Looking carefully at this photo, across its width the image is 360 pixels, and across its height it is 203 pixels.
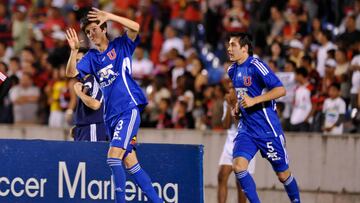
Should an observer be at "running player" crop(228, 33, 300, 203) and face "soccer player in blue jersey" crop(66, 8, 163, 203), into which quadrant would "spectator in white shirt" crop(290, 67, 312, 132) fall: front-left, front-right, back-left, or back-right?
back-right

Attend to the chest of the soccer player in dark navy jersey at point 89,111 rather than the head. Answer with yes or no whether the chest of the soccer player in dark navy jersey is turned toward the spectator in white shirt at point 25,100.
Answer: no

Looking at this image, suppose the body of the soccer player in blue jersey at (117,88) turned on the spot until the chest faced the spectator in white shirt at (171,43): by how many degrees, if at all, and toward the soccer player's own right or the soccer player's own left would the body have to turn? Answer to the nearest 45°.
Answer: approximately 135° to the soccer player's own right

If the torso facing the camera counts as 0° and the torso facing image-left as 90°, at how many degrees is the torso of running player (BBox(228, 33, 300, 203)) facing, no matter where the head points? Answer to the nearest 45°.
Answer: approximately 45°

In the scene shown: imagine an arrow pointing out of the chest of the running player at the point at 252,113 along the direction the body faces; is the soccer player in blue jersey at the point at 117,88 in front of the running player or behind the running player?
in front

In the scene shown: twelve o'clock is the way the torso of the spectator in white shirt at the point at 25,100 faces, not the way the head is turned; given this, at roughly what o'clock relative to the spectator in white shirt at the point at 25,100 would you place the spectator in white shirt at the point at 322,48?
the spectator in white shirt at the point at 322,48 is roughly at 8 o'clock from the spectator in white shirt at the point at 25,100.

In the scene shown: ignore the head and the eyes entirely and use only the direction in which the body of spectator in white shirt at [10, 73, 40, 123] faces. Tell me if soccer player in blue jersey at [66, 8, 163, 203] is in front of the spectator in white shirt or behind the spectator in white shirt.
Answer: in front

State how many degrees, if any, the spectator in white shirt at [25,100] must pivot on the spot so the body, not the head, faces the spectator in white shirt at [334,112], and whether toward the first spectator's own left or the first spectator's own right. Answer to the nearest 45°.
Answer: approximately 45° to the first spectator's own left

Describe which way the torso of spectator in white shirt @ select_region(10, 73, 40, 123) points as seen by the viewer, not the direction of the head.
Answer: toward the camera
